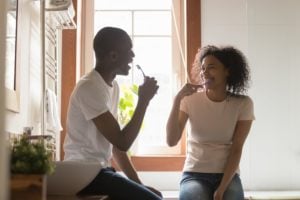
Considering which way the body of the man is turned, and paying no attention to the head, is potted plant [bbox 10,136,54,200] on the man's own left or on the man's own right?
on the man's own right

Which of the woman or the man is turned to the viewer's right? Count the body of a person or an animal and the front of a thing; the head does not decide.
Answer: the man

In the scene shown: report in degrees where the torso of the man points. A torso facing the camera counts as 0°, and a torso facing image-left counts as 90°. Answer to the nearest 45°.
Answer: approximately 270°

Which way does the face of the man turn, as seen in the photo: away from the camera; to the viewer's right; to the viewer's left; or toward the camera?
to the viewer's right

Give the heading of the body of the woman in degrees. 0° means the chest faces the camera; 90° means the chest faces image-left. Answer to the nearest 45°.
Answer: approximately 0°

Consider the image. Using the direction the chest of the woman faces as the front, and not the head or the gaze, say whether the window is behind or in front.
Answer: behind

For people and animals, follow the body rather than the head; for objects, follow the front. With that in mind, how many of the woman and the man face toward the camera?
1

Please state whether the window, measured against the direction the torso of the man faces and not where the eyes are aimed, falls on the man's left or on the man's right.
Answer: on the man's left
